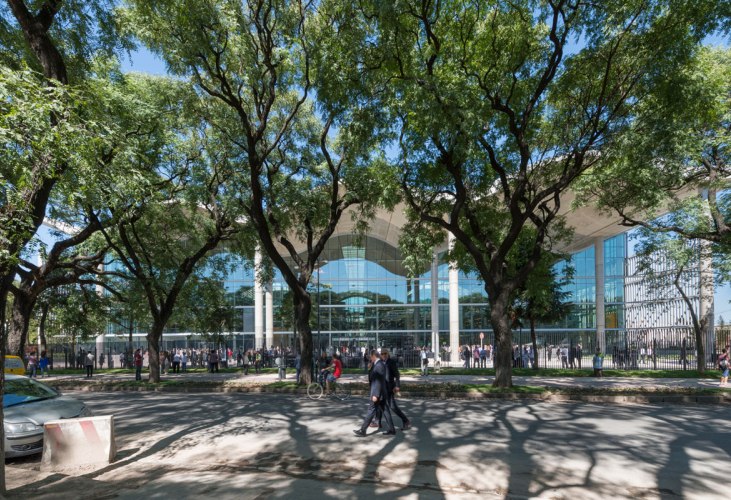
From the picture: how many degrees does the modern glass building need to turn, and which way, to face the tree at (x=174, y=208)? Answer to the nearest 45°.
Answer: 0° — it already faces it

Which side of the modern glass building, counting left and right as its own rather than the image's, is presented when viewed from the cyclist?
front

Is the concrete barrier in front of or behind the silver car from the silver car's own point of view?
in front

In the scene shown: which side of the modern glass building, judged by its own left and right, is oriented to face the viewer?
front
